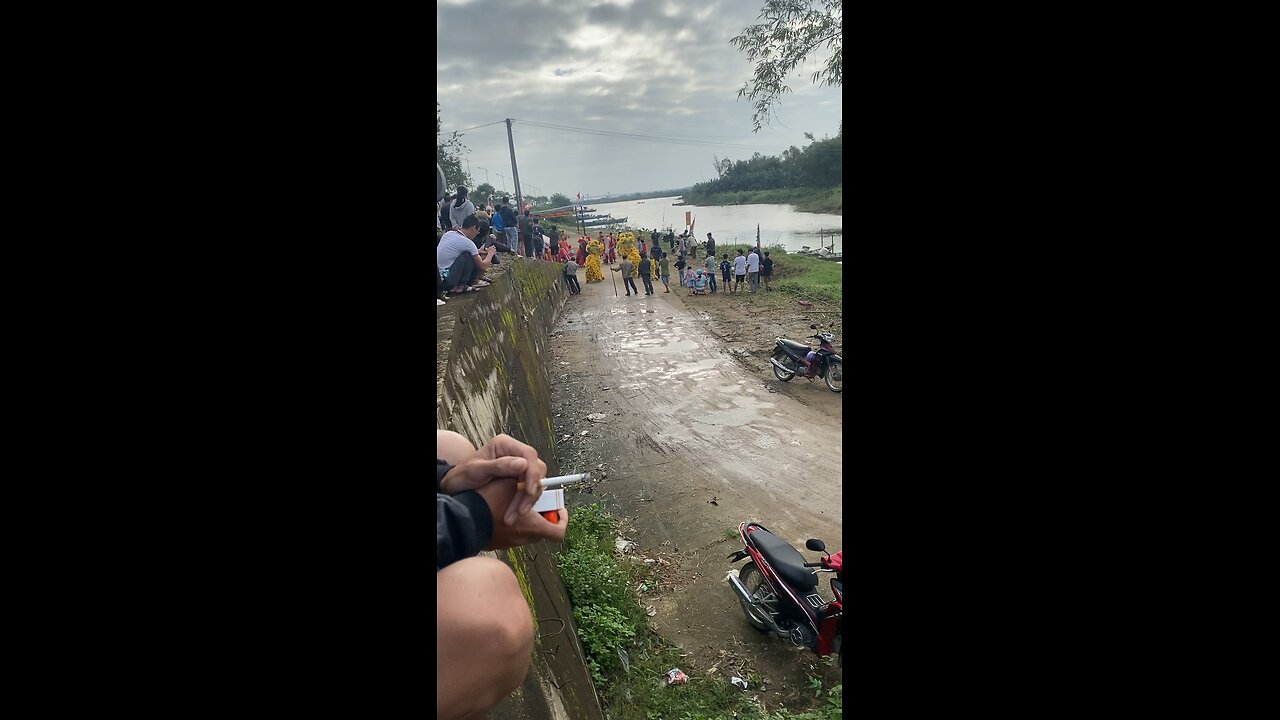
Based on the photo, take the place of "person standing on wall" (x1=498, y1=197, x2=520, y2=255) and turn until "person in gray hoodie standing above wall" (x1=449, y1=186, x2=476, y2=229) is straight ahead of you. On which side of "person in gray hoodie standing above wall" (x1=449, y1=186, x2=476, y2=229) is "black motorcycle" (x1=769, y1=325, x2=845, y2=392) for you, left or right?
left

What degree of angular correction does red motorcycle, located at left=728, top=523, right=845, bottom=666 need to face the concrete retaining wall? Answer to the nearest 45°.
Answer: approximately 135° to its right

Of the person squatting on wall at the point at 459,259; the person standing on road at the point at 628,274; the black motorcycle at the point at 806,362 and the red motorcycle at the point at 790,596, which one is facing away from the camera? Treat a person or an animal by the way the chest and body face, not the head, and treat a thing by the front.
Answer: the person standing on road

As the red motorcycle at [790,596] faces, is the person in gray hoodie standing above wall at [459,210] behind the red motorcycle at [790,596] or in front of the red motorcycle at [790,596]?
behind

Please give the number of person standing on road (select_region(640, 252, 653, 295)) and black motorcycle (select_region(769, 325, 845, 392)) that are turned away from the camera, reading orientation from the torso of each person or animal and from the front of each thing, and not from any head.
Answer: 1

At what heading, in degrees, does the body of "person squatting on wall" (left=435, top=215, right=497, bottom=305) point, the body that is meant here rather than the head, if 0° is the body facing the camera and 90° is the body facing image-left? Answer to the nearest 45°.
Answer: approximately 270°

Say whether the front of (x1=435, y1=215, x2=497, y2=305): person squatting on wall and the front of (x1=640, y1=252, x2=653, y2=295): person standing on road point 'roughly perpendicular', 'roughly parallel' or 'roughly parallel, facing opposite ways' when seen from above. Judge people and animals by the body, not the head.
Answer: roughly perpendicular

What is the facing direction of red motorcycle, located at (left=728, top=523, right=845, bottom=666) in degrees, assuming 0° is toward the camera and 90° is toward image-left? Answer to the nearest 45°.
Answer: approximately 315°

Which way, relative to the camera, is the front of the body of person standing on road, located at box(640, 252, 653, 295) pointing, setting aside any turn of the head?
away from the camera
